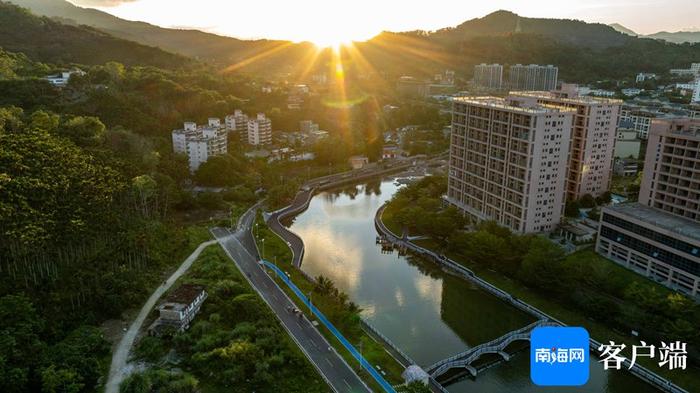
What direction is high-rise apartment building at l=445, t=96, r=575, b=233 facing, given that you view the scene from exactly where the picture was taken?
facing the viewer and to the left of the viewer

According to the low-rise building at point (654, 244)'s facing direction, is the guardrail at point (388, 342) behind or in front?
in front

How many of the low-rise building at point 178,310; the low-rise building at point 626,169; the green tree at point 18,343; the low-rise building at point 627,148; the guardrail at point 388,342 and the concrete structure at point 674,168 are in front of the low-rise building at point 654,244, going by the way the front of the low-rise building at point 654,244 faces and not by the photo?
3

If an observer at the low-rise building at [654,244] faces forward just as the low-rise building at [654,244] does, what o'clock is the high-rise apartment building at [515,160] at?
The high-rise apartment building is roughly at 2 o'clock from the low-rise building.

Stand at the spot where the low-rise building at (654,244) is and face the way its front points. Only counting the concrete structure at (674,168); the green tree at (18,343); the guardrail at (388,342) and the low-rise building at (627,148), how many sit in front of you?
2

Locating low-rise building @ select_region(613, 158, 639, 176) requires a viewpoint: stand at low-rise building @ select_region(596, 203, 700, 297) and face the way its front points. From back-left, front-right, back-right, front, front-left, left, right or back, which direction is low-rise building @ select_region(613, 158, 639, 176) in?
back-right

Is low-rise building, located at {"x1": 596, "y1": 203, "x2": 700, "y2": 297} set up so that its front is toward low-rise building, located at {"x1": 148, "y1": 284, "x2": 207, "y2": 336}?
yes

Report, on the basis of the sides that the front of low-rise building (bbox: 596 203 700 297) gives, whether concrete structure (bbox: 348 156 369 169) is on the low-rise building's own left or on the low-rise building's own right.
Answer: on the low-rise building's own right

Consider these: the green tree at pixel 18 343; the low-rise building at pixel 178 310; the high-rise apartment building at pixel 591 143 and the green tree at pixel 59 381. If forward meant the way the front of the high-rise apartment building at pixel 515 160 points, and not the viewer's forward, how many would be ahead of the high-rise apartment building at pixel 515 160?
3

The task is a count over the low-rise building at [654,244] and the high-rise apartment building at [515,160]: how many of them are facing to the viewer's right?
0

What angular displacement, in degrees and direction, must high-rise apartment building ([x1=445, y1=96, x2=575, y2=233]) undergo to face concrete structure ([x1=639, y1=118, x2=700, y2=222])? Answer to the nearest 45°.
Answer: approximately 135° to its left

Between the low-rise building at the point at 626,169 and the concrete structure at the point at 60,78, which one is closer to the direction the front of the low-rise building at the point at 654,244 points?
the concrete structure

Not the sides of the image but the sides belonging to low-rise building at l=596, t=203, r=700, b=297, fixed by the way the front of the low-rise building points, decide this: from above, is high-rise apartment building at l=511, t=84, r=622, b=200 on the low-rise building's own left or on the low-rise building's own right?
on the low-rise building's own right

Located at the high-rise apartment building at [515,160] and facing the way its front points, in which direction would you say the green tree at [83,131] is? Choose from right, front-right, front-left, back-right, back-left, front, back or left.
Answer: front-right

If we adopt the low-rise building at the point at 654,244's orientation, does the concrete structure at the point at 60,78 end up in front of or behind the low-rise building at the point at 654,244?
in front

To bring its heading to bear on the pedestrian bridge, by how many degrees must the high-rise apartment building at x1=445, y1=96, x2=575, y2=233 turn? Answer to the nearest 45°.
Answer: approximately 45° to its left
